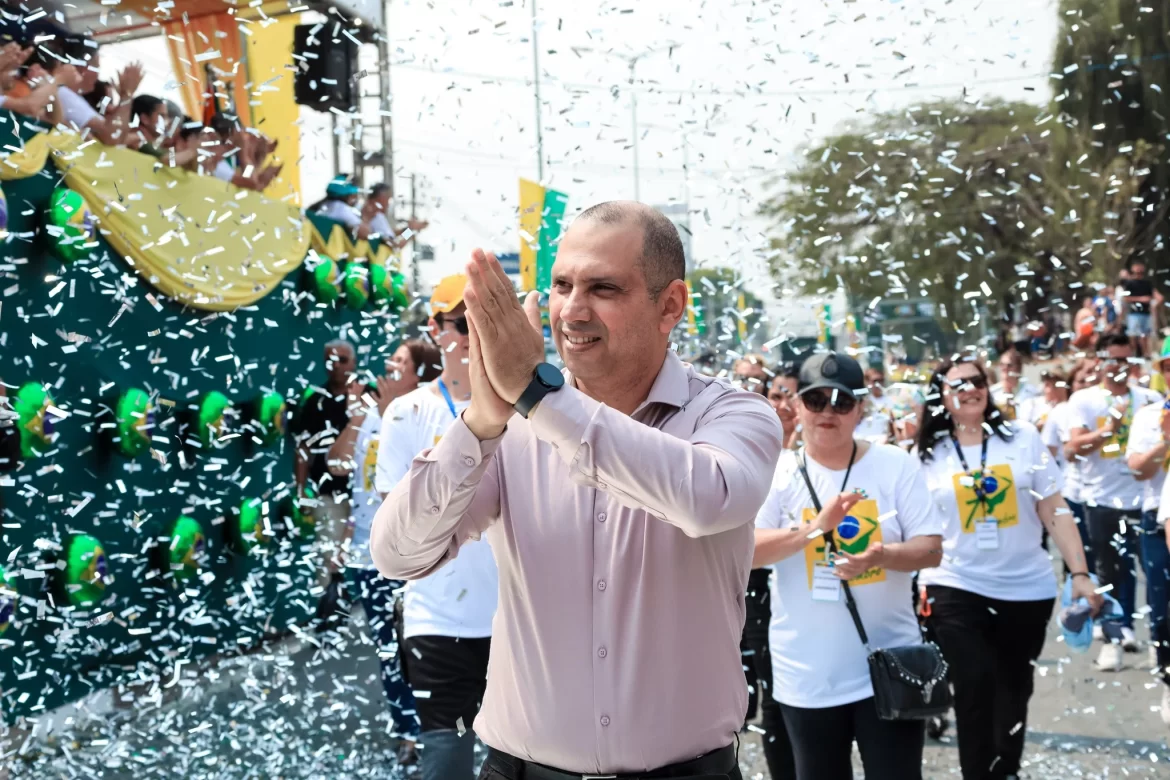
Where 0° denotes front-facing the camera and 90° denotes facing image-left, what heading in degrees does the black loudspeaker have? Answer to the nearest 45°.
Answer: approximately 315°

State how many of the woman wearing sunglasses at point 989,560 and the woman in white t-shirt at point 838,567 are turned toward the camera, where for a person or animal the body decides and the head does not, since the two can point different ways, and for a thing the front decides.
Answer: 2

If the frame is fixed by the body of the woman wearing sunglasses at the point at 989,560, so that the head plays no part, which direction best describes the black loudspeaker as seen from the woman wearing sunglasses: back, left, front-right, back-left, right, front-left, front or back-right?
back-right

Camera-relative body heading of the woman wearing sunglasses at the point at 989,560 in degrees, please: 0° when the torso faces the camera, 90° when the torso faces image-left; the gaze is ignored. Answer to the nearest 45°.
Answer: approximately 0°

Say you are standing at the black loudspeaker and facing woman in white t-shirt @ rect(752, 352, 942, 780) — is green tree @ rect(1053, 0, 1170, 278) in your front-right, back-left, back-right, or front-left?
back-left
